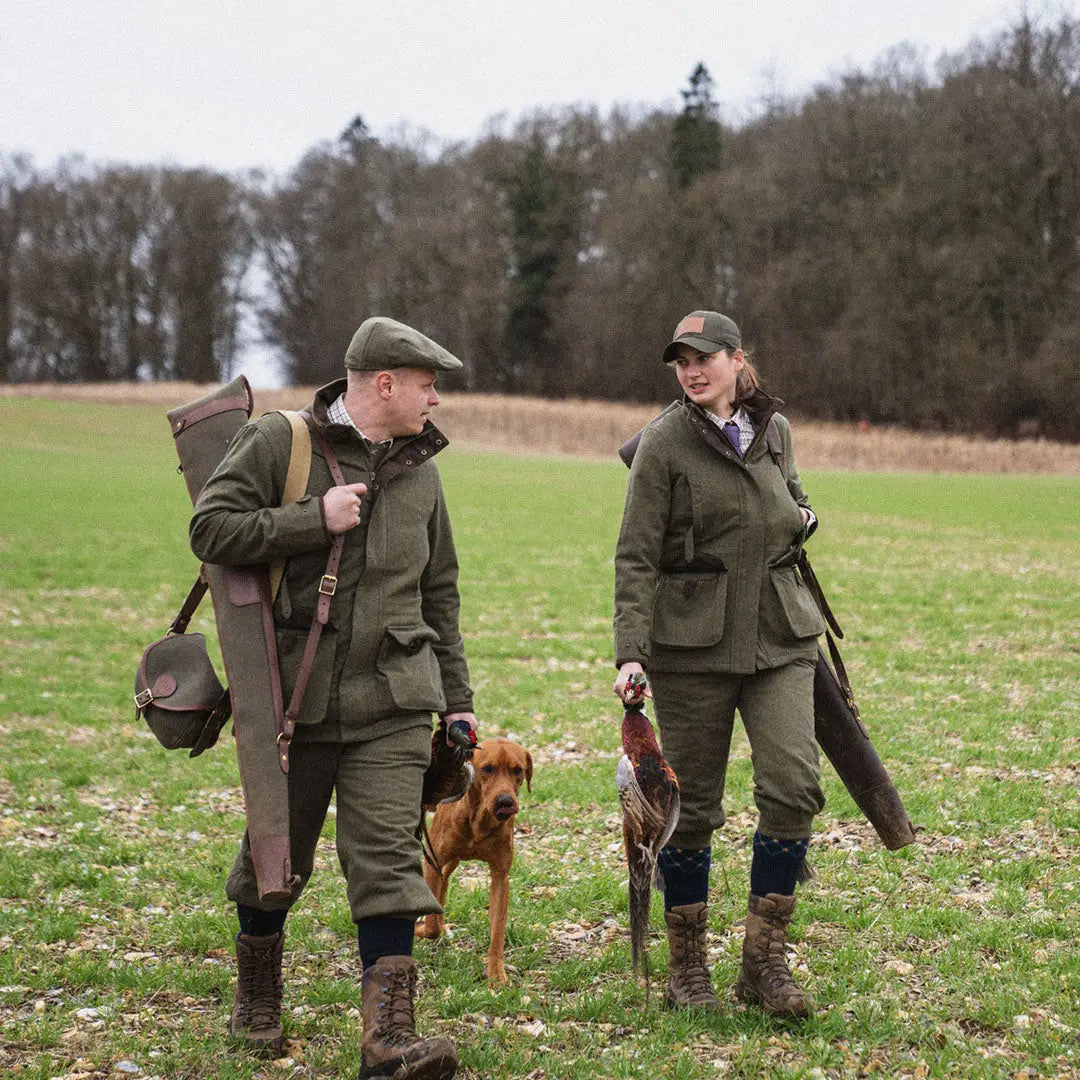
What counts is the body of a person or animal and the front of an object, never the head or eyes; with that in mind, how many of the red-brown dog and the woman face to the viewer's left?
0

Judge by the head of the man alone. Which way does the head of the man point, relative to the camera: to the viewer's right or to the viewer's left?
to the viewer's right

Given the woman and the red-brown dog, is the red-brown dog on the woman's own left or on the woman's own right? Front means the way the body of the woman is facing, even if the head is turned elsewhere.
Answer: on the woman's own right

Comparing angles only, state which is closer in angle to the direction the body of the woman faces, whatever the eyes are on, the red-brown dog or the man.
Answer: the man

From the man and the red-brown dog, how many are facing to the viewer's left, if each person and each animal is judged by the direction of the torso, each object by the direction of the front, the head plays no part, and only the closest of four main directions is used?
0

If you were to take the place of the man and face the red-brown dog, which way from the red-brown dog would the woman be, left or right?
right

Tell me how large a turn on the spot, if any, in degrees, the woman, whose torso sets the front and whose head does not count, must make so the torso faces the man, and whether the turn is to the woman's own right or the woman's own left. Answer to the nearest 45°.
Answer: approximately 45° to the woman's own right

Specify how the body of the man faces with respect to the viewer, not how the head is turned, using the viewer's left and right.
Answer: facing the viewer and to the right of the viewer

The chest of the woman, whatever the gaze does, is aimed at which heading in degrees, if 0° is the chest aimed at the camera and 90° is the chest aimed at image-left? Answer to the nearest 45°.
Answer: approximately 0°

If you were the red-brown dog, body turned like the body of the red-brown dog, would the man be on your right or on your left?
on your right
